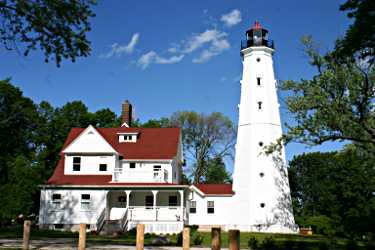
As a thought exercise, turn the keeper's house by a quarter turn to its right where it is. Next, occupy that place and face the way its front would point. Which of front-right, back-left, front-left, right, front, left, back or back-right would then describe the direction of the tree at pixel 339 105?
back-left

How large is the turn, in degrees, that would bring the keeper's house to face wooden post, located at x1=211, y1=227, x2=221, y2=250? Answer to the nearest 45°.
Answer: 0° — it already faces it

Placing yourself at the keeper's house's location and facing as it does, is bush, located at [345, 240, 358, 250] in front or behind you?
in front

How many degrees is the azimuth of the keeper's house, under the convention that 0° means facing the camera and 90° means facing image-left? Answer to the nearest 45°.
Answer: approximately 0°

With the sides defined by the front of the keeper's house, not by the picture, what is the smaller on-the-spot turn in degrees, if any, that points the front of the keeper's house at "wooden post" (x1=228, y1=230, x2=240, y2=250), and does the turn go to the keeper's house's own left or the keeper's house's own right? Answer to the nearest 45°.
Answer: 0° — it already faces it

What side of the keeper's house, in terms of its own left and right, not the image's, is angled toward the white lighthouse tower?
left

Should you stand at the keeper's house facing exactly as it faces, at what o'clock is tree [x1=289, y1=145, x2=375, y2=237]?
The tree is roughly at 9 o'clock from the keeper's house.
